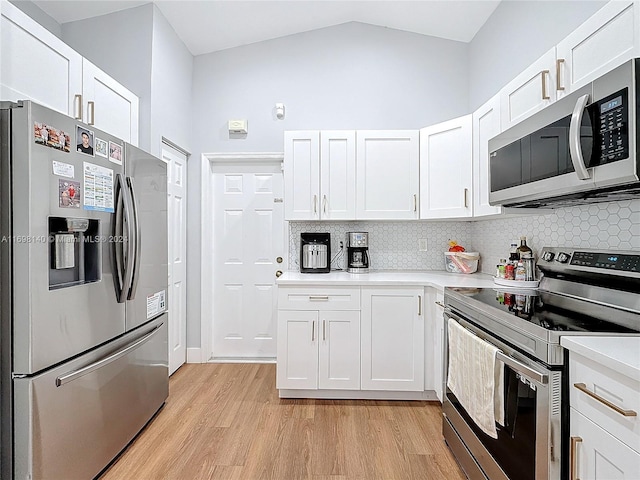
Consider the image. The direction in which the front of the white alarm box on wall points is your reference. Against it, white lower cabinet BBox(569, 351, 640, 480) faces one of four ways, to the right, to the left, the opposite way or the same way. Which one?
to the right

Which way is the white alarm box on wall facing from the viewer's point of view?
toward the camera

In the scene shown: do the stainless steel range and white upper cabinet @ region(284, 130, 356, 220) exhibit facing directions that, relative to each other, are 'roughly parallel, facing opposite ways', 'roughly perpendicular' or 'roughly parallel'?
roughly perpendicular

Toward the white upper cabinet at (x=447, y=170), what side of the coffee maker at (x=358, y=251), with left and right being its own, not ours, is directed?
left

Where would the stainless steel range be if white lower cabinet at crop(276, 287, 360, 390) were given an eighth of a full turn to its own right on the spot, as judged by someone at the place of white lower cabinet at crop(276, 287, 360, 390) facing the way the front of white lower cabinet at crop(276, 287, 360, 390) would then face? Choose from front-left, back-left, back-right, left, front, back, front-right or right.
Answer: left

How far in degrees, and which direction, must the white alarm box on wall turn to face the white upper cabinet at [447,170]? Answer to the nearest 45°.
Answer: approximately 45° to its left

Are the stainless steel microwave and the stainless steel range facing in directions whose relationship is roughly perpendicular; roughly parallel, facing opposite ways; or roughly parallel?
roughly parallel

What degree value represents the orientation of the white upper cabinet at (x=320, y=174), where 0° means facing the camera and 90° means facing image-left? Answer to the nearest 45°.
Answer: approximately 0°

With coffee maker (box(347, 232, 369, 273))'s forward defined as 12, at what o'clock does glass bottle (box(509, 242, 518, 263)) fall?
The glass bottle is roughly at 10 o'clock from the coffee maker.

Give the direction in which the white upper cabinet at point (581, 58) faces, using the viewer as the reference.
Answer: facing the viewer and to the left of the viewer

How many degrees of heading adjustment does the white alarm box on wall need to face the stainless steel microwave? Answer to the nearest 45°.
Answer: approximately 45° to its left

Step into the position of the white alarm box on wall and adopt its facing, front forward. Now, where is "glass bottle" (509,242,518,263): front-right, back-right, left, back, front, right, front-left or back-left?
front-left

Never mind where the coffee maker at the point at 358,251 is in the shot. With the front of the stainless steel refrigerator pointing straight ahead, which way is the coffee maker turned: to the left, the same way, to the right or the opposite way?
to the right

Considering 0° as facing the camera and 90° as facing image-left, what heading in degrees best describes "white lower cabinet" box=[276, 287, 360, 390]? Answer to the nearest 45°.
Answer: approximately 0°

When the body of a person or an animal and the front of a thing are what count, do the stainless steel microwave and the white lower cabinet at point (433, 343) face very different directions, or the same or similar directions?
same or similar directions

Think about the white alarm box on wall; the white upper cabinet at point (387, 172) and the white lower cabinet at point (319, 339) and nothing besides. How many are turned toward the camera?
3

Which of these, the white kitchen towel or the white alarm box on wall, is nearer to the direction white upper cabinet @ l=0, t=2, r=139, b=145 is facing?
the white kitchen towel

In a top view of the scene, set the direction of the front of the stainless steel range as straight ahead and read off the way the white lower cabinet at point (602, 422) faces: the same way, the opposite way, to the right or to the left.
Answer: the same way

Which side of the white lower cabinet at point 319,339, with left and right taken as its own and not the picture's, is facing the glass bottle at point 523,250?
left

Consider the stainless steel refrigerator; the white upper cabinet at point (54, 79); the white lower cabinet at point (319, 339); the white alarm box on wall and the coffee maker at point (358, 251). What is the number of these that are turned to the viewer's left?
0

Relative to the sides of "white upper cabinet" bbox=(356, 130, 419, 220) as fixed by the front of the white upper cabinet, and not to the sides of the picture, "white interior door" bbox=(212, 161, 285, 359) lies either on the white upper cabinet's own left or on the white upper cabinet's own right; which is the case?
on the white upper cabinet's own right
